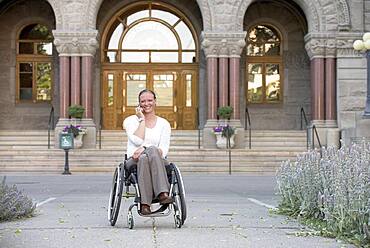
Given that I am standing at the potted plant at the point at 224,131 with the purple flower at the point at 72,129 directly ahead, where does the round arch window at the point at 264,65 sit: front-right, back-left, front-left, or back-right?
back-right

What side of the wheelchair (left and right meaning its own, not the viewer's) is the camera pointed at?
front

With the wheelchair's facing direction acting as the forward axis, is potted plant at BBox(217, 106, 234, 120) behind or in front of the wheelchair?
behind

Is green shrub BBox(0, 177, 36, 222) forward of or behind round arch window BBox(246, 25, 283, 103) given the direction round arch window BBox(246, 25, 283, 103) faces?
forward

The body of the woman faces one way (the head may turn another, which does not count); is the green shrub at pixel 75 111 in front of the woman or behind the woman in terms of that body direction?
behind

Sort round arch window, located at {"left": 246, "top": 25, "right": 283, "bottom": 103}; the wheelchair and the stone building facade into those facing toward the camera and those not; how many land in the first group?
3

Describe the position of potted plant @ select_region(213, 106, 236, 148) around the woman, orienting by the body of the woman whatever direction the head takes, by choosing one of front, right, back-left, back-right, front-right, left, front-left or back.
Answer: back

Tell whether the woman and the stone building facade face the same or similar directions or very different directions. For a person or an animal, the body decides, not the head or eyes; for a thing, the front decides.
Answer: same or similar directions

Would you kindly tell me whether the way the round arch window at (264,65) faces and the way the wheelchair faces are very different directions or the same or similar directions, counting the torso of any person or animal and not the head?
same or similar directions

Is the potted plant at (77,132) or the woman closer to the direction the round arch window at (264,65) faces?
the woman

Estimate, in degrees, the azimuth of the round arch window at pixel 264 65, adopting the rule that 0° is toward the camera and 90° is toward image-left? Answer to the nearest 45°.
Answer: approximately 0°

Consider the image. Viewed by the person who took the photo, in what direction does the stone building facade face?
facing the viewer

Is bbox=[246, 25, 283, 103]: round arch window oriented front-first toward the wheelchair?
yes

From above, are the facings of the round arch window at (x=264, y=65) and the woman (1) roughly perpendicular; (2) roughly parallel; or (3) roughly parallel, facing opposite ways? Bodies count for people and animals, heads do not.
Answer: roughly parallel

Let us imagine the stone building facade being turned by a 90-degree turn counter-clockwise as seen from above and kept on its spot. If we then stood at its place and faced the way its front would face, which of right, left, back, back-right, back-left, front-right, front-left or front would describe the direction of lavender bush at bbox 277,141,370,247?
right

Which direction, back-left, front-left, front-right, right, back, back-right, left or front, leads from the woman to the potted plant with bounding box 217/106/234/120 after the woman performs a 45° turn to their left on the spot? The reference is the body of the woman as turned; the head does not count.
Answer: back-left

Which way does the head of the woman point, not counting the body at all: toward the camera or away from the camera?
toward the camera
